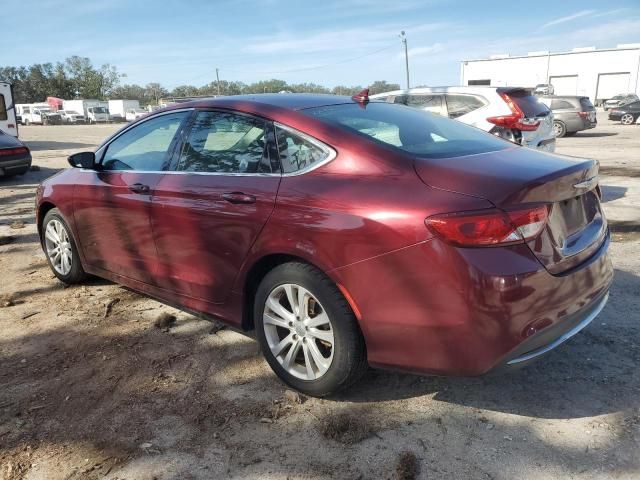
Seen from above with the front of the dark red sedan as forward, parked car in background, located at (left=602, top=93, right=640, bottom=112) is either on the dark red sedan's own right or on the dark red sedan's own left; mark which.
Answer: on the dark red sedan's own right

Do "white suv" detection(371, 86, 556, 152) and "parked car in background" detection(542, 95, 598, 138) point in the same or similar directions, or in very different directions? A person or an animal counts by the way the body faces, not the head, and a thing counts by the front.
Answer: same or similar directions

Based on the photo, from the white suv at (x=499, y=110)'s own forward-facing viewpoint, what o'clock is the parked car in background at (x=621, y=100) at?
The parked car in background is roughly at 2 o'clock from the white suv.

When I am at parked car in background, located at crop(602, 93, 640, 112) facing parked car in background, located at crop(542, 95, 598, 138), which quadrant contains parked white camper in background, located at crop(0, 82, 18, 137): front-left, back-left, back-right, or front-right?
front-right

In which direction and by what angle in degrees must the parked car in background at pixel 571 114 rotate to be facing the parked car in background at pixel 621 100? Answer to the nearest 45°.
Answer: approximately 45° to its right

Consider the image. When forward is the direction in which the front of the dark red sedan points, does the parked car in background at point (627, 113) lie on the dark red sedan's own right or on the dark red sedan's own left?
on the dark red sedan's own right

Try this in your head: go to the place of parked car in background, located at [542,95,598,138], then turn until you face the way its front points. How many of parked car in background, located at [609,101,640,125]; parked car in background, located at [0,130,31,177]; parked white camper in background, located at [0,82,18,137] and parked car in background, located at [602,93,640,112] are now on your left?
2

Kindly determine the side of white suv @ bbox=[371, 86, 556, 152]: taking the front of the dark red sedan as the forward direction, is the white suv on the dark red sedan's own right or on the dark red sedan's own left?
on the dark red sedan's own right

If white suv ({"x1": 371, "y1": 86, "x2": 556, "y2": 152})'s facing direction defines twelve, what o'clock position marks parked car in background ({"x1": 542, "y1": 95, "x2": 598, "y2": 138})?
The parked car in background is roughly at 2 o'clock from the white suv.

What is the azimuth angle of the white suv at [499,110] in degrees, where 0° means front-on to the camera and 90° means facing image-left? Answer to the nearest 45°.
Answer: approximately 135°

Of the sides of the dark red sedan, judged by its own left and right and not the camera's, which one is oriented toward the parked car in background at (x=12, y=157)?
front

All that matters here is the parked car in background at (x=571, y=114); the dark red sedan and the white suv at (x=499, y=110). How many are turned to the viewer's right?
0

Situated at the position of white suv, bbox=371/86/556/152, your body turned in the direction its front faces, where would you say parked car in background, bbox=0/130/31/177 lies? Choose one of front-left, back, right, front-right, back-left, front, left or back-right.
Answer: front-left

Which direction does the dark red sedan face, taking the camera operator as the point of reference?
facing away from the viewer and to the left of the viewer

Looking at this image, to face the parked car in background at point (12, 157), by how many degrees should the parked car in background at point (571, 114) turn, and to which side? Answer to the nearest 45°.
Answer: approximately 90° to its left
